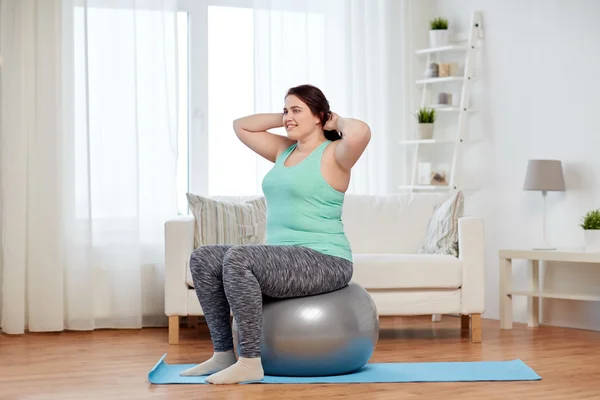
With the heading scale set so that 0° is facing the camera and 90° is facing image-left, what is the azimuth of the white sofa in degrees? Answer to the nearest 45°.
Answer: approximately 0°

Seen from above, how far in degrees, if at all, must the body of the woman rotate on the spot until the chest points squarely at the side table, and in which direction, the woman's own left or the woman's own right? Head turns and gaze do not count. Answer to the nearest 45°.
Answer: approximately 180°

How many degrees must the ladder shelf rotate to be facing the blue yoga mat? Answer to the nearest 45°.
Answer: approximately 45° to its left

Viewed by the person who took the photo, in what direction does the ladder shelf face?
facing the viewer and to the left of the viewer

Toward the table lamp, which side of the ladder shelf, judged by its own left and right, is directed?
left

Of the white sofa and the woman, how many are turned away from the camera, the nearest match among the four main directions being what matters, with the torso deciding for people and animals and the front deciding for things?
0
